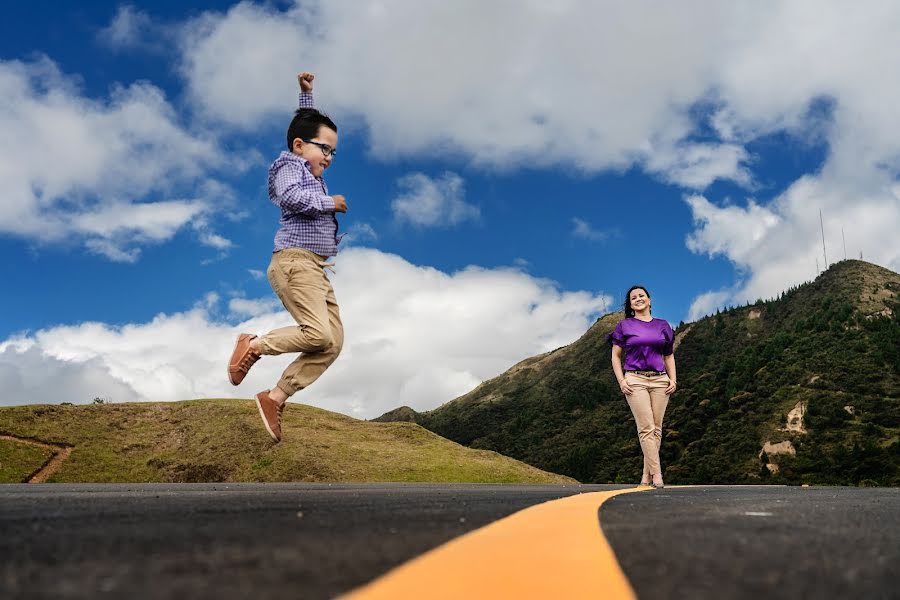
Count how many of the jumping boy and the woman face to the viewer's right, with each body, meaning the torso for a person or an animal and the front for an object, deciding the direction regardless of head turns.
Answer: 1

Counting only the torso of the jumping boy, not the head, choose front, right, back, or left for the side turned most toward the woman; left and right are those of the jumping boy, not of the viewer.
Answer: left

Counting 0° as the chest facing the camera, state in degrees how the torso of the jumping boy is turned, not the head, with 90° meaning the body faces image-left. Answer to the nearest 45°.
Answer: approximately 270°

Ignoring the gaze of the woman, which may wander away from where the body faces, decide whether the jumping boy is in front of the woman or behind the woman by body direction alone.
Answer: in front

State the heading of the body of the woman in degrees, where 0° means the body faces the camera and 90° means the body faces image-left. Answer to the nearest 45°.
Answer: approximately 0°
